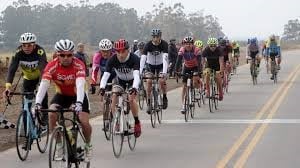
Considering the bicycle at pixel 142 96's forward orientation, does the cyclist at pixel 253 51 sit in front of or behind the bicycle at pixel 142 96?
behind

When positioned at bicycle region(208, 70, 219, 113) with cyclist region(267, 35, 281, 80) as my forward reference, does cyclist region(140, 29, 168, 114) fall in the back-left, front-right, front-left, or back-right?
back-left

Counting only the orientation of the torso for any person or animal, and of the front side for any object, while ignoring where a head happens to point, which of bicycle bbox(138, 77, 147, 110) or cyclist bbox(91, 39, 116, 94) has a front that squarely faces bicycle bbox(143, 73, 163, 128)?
bicycle bbox(138, 77, 147, 110)

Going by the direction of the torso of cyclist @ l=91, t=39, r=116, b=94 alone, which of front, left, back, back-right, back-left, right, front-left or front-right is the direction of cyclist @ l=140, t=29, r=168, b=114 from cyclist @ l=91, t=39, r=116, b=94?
back-left

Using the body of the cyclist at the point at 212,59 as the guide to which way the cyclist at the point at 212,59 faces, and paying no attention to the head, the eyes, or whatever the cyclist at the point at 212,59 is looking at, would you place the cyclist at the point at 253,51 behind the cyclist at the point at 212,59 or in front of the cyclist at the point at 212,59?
behind

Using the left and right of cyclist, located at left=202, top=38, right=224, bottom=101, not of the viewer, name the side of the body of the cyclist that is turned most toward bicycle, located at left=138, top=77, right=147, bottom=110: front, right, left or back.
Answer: right

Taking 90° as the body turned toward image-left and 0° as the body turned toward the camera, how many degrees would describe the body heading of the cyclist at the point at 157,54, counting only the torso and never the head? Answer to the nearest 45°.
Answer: approximately 0°

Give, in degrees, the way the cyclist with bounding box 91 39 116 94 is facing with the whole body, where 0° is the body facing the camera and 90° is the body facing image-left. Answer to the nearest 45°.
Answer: approximately 0°

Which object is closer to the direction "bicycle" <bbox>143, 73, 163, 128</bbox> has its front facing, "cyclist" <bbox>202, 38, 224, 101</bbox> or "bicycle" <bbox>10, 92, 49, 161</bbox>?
the bicycle
